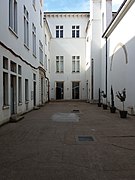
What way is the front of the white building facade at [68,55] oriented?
toward the camera

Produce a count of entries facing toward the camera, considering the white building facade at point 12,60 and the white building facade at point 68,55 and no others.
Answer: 1

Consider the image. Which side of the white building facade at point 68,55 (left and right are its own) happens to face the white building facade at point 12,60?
front

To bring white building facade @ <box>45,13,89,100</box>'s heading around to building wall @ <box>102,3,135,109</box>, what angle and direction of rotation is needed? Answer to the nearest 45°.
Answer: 0° — it already faces it

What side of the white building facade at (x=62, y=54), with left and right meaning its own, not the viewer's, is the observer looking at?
front

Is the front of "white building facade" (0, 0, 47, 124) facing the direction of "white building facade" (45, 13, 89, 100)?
no

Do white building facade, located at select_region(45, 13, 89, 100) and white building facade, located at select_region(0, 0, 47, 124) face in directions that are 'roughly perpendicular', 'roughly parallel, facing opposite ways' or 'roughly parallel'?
roughly perpendicular

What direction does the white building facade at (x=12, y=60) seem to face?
to the viewer's right

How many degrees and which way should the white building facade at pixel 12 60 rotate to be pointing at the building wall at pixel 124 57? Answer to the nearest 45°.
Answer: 0° — it already faces it
